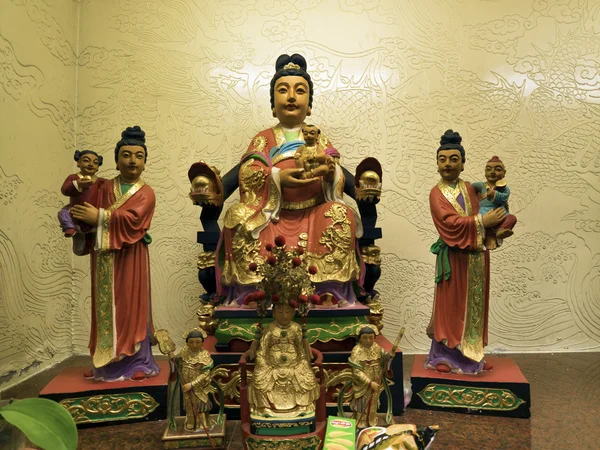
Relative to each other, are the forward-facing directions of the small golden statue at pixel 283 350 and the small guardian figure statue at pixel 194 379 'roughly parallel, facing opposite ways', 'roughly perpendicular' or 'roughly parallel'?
roughly parallel

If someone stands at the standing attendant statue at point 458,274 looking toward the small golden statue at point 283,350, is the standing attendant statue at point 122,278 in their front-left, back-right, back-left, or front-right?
front-right

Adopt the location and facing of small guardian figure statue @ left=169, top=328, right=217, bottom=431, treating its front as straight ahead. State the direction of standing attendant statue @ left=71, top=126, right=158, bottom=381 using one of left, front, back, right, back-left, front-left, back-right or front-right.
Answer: back-right

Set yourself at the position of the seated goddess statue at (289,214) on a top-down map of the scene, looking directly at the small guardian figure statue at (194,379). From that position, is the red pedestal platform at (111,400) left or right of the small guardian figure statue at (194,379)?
right

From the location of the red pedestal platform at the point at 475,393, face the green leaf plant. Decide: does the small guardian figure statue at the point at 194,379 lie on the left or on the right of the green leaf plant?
right

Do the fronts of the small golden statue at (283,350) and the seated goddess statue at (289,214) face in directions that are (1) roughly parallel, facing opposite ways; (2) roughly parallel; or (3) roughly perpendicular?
roughly parallel

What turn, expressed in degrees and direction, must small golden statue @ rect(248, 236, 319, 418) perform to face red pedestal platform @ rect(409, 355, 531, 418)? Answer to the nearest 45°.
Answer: approximately 135° to its left

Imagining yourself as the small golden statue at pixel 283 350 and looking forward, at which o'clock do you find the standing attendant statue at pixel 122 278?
The standing attendant statue is roughly at 4 o'clock from the small golden statue.

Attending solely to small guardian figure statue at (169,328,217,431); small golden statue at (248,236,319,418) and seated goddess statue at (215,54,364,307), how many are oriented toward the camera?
3

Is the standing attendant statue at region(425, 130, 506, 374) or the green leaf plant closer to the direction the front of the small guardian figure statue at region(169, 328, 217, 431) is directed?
the green leaf plant

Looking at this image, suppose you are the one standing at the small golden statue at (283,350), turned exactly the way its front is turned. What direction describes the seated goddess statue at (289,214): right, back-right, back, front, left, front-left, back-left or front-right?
back

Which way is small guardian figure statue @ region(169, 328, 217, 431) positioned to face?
toward the camera

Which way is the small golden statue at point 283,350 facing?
toward the camera

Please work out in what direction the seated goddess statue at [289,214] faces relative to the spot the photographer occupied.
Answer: facing the viewer

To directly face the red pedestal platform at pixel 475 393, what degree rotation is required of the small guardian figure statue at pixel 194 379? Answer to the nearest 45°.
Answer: approximately 90° to its left

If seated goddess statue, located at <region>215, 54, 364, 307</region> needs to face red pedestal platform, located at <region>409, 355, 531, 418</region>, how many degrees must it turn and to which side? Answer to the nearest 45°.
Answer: approximately 45° to its left

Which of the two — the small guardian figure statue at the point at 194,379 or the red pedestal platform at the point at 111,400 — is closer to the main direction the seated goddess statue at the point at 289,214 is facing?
the small guardian figure statue
